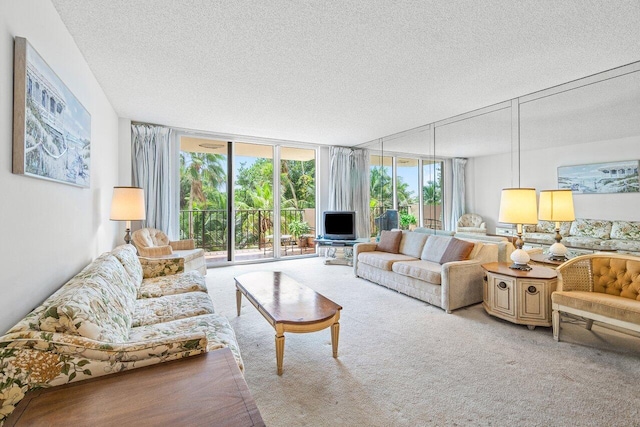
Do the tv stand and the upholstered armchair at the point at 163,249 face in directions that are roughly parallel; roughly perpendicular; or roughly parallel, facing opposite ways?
roughly perpendicular

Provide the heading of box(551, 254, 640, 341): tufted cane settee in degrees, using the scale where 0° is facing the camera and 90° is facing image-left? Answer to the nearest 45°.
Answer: approximately 45°

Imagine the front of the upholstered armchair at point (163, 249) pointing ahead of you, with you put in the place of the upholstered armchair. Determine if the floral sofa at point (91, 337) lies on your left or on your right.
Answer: on your right

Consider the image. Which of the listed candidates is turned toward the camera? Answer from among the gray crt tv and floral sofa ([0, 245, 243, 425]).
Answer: the gray crt tv

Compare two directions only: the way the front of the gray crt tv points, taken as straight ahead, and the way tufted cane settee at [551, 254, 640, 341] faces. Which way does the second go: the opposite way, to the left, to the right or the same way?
to the right

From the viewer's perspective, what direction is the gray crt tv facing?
toward the camera

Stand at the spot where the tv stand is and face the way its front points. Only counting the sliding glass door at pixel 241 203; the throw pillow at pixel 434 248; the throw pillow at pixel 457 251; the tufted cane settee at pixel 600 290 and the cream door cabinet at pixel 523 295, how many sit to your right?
1

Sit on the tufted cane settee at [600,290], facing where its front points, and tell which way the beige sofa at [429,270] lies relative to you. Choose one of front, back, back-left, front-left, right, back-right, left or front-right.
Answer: front-right

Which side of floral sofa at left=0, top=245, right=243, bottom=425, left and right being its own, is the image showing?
right

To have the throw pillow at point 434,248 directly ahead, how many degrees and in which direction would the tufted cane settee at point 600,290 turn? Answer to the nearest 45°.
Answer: approximately 45° to its right

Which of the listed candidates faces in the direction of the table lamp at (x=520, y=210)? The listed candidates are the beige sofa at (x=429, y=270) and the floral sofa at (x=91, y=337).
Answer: the floral sofa

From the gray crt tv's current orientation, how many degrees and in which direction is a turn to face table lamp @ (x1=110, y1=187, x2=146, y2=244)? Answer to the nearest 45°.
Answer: approximately 45° to its right

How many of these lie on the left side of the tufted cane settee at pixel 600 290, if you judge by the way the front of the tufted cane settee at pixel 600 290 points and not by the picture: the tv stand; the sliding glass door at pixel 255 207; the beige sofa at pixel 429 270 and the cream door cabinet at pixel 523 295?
0

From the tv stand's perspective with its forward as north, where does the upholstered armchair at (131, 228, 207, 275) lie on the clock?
The upholstered armchair is roughly at 2 o'clock from the tv stand.

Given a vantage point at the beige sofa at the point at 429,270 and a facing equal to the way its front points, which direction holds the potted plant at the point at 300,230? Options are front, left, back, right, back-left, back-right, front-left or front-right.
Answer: right

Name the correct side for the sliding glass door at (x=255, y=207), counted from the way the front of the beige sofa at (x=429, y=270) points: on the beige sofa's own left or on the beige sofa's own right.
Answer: on the beige sofa's own right

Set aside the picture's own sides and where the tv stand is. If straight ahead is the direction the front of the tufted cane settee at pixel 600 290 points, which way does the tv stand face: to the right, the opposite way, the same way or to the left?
to the left

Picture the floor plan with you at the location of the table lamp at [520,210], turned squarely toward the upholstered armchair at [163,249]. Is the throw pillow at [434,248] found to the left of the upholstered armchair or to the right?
right

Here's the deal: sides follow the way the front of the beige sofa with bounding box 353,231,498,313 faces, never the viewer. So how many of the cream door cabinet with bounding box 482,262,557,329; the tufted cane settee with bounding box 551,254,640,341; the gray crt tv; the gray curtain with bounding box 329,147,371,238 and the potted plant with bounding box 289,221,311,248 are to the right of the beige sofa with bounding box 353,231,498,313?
3

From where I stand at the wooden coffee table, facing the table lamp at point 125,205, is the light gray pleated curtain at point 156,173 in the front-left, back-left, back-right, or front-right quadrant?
front-right

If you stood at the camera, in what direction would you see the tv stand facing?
facing the viewer

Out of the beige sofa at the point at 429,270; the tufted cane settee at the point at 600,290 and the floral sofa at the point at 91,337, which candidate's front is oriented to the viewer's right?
the floral sofa

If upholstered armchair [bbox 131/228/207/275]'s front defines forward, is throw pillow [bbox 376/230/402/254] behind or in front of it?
in front

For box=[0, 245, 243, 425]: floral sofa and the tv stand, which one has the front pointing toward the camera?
the tv stand
